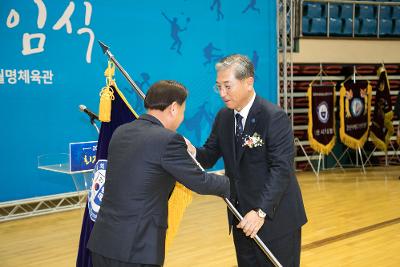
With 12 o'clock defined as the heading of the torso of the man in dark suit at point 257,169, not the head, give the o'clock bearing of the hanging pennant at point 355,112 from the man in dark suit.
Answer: The hanging pennant is roughly at 5 o'clock from the man in dark suit.

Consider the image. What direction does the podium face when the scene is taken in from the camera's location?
facing the viewer and to the right of the viewer

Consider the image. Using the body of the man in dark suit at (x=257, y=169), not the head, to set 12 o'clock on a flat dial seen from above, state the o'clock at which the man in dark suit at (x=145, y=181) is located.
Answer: the man in dark suit at (x=145, y=181) is roughly at 12 o'clock from the man in dark suit at (x=257, y=169).

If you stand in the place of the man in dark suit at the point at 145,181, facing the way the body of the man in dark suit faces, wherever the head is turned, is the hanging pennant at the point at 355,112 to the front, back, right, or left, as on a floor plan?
front

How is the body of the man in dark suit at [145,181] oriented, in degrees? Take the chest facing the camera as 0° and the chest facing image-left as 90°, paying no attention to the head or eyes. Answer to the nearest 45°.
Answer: approximately 225°

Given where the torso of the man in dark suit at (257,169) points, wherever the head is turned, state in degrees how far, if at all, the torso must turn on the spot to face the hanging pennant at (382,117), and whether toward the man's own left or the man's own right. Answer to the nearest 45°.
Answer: approximately 135° to the man's own right

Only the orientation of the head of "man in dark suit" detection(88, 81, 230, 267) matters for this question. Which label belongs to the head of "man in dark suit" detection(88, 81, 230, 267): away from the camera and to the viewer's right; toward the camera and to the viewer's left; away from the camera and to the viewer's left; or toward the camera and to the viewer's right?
away from the camera and to the viewer's right

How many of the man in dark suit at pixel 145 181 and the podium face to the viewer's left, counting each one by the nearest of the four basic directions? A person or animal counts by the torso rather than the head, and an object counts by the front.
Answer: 0

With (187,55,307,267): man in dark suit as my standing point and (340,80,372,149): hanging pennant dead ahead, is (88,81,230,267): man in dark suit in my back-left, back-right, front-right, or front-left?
back-left

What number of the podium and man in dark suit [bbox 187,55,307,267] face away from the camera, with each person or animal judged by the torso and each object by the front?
0

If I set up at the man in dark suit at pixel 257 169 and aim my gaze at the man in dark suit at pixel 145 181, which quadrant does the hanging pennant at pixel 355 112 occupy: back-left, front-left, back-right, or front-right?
back-right

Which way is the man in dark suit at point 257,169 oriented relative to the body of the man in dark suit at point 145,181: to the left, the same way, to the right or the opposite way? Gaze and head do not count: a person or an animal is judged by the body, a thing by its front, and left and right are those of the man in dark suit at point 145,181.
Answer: the opposite way
